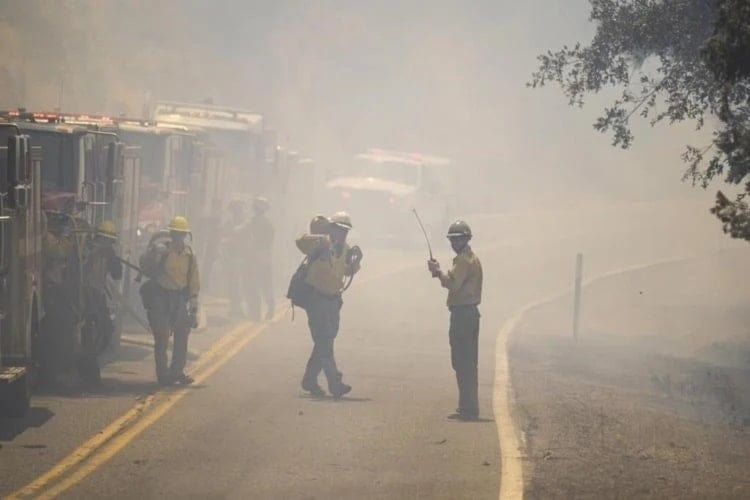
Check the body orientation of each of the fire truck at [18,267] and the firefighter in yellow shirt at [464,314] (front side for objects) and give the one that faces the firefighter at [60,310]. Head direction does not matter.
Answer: the firefighter in yellow shirt

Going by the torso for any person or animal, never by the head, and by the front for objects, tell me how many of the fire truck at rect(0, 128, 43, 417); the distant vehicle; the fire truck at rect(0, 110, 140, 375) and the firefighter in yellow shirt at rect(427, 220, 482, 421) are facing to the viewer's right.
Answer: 0

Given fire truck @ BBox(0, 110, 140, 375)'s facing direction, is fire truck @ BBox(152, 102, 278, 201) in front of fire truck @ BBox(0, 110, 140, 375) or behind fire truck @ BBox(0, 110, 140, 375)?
behind

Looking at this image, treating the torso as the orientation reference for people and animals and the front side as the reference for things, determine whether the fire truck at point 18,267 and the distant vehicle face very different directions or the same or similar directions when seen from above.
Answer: same or similar directions

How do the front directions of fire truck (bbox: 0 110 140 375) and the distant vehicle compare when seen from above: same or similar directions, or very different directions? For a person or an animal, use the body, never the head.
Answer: same or similar directions

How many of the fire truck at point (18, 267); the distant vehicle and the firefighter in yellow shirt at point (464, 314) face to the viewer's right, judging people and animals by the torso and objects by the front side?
0

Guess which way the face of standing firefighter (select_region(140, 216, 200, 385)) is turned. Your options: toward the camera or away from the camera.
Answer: toward the camera

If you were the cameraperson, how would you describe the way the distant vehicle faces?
facing the viewer and to the left of the viewer

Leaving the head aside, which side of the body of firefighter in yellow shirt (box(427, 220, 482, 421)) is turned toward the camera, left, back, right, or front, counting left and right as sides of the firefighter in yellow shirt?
left
